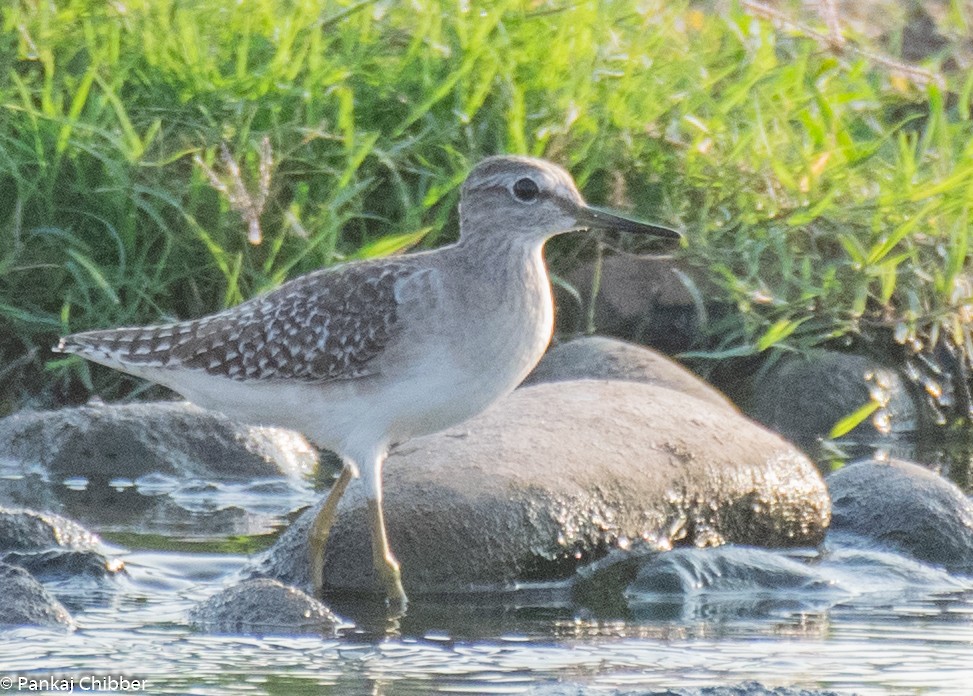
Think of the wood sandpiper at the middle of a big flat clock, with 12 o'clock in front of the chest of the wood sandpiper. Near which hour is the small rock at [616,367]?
The small rock is roughly at 10 o'clock from the wood sandpiper.

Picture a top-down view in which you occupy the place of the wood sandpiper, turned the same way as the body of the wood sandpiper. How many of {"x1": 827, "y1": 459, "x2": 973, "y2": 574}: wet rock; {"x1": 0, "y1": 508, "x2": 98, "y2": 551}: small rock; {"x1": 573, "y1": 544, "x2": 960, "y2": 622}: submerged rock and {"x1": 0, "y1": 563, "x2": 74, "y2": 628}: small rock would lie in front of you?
2

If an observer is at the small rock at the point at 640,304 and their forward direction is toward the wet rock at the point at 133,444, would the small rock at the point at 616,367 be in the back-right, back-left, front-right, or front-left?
front-left

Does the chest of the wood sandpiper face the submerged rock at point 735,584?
yes

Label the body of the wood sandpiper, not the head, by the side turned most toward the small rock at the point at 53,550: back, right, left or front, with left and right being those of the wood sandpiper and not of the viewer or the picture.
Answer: back

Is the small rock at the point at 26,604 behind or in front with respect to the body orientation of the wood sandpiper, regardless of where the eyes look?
behind

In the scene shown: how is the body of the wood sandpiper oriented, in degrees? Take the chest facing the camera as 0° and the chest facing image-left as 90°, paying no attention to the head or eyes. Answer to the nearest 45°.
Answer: approximately 270°

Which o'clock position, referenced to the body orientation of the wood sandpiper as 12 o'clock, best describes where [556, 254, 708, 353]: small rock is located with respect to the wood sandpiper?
The small rock is roughly at 10 o'clock from the wood sandpiper.

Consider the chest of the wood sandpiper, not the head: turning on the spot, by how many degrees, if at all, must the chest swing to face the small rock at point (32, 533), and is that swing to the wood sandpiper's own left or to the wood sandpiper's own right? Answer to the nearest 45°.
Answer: approximately 180°

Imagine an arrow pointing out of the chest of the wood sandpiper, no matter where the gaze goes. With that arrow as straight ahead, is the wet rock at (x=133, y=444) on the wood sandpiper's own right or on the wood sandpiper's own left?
on the wood sandpiper's own left
